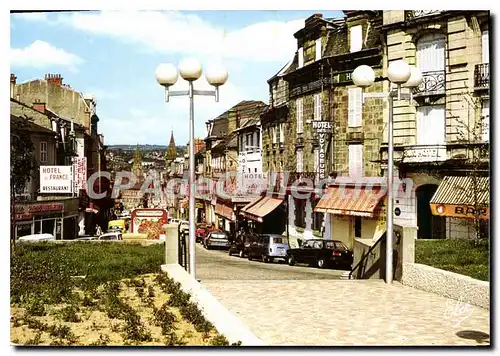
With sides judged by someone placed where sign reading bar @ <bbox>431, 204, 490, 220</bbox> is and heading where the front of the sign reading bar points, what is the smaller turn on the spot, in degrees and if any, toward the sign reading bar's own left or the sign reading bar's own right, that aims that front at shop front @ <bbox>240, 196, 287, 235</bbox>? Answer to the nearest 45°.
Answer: approximately 90° to the sign reading bar's own right

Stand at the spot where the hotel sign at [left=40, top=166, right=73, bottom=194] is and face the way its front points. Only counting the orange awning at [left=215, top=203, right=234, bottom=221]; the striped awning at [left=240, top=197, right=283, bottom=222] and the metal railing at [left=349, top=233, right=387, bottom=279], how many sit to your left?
3

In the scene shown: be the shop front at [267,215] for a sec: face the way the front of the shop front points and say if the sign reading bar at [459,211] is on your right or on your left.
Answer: on your left

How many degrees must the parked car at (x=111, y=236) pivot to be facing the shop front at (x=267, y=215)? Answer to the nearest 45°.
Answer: approximately 180°

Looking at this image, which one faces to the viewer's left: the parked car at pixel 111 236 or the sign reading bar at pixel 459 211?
the parked car

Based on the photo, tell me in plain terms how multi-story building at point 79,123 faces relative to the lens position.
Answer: facing to the right of the viewer

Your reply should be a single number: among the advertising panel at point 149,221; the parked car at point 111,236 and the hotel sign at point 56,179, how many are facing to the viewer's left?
1

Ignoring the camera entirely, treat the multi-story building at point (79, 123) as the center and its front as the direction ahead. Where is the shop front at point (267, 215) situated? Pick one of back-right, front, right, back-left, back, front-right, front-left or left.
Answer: front

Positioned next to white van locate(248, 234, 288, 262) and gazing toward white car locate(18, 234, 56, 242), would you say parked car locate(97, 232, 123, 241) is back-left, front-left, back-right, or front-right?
front-right

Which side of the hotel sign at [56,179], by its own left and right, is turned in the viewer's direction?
front
